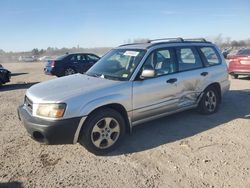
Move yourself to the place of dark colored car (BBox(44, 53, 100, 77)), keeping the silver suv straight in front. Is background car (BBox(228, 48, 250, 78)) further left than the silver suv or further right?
left

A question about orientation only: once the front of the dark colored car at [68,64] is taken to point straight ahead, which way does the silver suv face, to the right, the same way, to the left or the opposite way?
the opposite way

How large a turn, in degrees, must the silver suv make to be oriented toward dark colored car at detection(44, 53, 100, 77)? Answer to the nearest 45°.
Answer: approximately 135° to its right

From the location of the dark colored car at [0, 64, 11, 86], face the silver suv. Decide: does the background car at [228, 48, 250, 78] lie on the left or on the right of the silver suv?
left

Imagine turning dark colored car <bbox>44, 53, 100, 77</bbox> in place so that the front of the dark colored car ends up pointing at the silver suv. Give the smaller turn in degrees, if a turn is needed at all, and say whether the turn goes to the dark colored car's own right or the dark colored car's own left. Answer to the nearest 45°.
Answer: approximately 135° to the dark colored car's own right

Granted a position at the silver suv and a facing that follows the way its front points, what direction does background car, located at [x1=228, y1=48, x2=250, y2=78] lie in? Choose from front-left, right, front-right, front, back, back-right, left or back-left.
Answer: back

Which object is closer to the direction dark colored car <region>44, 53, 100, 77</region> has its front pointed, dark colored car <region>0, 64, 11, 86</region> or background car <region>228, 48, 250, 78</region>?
the background car

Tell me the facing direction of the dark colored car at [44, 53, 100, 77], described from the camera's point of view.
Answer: facing away from the viewer and to the right of the viewer

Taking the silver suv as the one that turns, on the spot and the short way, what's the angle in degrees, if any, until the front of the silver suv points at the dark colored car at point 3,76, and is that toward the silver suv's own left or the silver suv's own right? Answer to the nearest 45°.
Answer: approximately 90° to the silver suv's own right

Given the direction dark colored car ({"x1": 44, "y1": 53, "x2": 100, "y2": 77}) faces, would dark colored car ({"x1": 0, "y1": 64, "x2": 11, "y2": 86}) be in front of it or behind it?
behind
